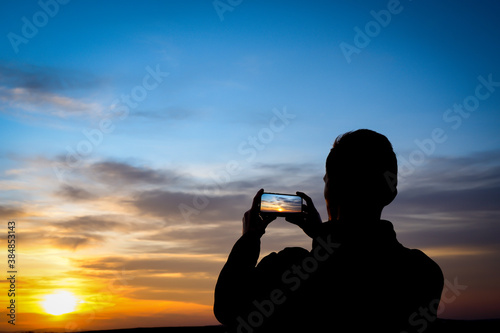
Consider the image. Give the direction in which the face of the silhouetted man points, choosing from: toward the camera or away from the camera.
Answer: away from the camera

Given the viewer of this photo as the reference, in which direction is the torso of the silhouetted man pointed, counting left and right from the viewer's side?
facing away from the viewer and to the left of the viewer
